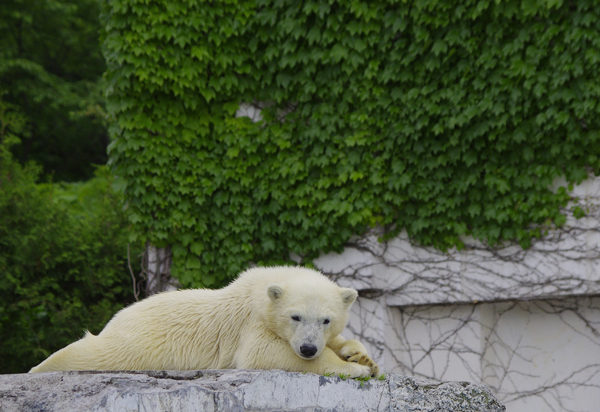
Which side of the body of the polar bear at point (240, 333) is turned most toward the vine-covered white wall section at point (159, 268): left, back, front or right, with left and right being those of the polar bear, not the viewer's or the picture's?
left

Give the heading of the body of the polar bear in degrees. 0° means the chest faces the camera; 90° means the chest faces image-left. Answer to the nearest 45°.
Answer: approximately 270°
